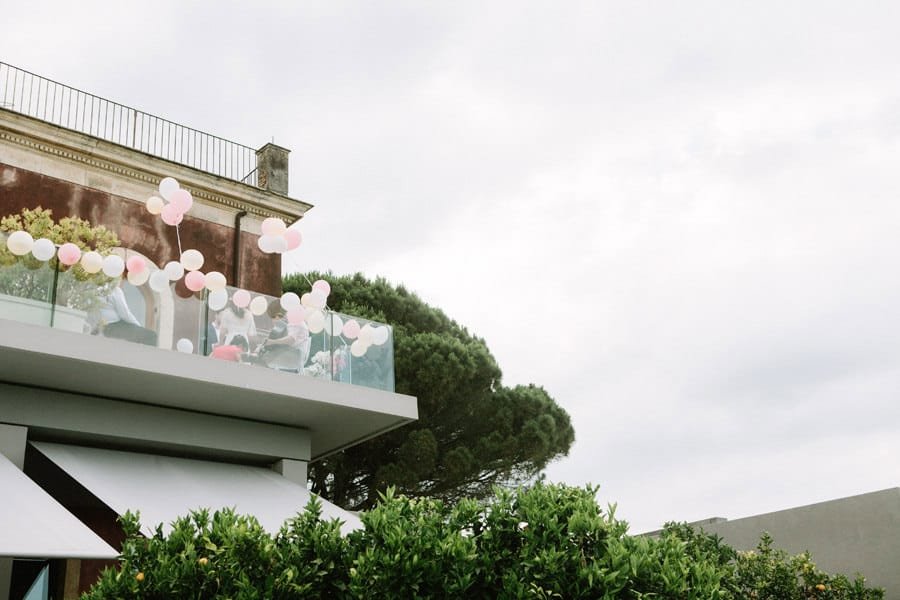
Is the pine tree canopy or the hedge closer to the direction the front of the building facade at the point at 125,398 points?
the hedge

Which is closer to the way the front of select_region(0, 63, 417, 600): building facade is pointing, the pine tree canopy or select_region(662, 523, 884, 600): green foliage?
the green foliage

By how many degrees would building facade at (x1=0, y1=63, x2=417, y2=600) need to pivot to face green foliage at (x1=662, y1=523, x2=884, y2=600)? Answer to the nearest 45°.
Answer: approximately 45° to its left

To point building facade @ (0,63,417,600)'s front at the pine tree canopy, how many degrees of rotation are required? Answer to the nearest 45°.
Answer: approximately 90° to its left

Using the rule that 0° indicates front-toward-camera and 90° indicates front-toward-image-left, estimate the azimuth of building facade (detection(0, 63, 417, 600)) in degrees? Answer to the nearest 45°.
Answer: approximately 315°

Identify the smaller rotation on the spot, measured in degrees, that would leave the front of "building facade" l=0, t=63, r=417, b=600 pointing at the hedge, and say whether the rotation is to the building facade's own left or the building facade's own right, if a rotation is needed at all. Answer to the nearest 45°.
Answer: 0° — it already faces it
